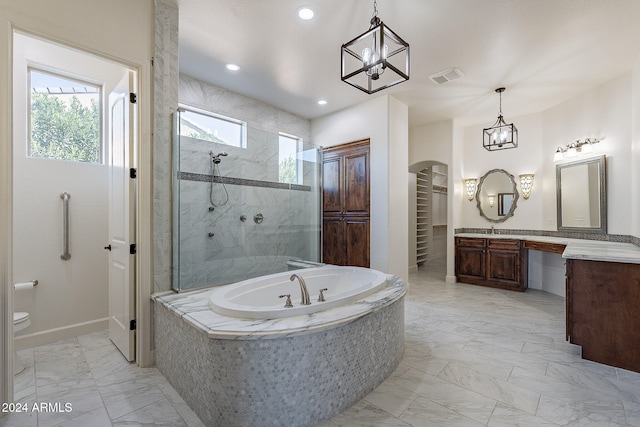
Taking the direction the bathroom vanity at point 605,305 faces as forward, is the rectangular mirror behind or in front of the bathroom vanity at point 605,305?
behind

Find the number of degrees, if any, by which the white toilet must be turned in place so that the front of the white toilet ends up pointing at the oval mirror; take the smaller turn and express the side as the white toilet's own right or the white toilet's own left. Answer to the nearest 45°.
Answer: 0° — it already faces it

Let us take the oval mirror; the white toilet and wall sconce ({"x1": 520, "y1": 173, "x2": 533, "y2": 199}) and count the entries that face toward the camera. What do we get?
2

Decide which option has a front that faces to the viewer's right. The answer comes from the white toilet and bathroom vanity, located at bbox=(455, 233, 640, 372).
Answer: the white toilet

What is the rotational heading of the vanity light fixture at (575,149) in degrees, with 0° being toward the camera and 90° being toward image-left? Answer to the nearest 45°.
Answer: approximately 45°

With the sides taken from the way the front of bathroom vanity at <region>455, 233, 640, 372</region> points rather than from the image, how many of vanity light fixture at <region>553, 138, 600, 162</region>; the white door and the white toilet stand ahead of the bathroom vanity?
2

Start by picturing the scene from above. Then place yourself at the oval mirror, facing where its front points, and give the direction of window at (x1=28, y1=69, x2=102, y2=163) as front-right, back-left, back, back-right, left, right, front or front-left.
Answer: front-right

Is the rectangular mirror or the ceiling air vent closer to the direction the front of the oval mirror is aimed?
the ceiling air vent

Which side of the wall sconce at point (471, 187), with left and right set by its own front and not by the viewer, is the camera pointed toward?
front

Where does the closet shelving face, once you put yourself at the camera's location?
facing the viewer and to the right of the viewer

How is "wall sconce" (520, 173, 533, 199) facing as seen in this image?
toward the camera

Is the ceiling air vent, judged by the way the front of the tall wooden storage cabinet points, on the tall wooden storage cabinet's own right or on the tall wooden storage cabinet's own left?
on the tall wooden storage cabinet's own left

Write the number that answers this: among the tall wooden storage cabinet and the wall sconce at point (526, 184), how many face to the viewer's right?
0

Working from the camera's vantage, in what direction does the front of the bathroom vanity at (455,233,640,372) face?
facing the viewer and to the left of the viewer

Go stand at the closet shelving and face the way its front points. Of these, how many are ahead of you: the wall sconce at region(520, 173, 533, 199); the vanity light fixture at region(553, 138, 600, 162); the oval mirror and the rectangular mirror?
4
